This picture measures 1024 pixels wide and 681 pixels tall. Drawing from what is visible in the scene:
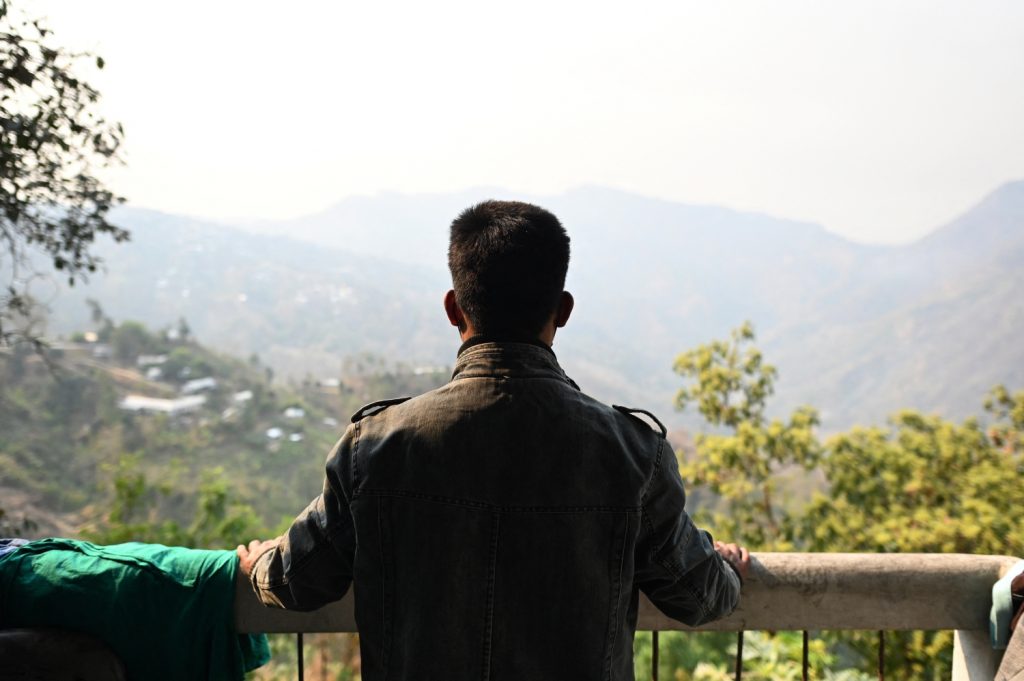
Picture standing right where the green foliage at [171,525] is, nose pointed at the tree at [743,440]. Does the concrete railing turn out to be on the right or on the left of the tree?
right

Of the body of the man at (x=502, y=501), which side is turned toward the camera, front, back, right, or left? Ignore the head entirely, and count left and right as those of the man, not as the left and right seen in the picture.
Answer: back

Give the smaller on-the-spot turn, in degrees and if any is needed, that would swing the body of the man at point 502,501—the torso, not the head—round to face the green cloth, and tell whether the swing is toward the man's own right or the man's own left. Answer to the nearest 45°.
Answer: approximately 45° to the man's own left
